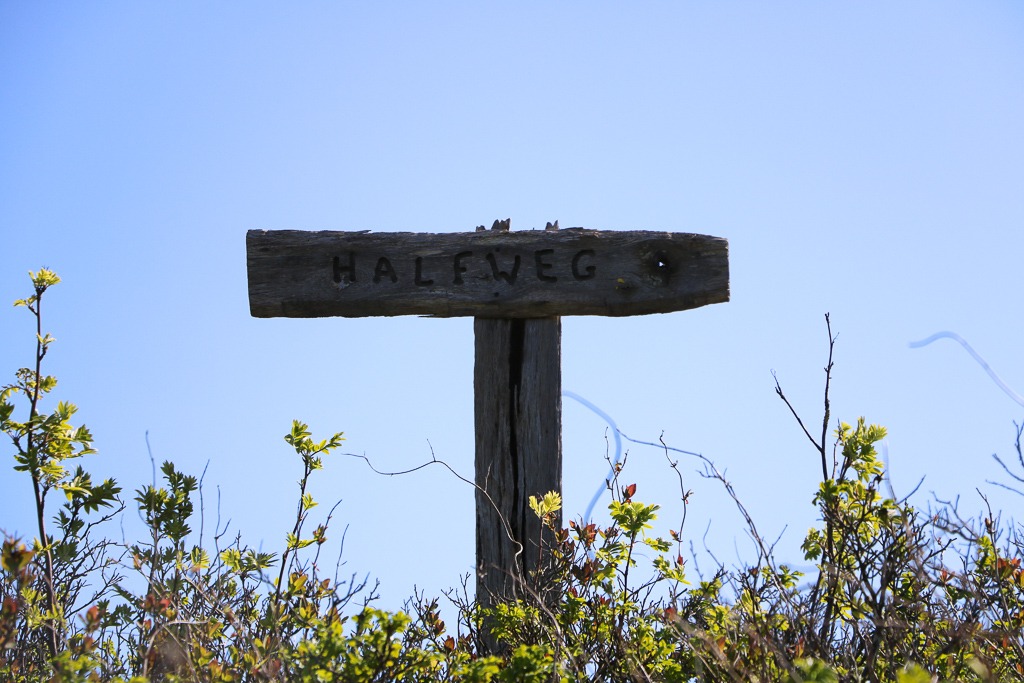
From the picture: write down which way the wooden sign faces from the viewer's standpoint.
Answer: facing the viewer
